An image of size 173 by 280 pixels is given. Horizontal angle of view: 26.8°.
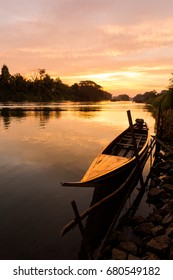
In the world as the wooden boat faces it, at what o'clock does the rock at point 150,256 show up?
The rock is roughly at 10 o'clock from the wooden boat.

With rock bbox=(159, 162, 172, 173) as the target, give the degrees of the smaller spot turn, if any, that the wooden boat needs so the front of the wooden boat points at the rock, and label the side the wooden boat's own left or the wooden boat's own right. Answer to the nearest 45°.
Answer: approximately 90° to the wooden boat's own left

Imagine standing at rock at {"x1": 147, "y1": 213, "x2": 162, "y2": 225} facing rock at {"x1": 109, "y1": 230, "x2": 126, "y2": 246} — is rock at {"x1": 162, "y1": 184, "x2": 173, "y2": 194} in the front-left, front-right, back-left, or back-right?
back-right

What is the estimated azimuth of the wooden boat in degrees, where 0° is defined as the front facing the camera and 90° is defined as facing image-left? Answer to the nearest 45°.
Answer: approximately 45°

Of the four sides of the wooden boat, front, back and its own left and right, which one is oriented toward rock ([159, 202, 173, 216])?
left
